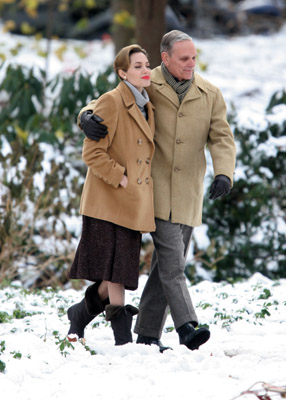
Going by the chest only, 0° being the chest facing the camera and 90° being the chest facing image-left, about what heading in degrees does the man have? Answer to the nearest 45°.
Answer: approximately 315°

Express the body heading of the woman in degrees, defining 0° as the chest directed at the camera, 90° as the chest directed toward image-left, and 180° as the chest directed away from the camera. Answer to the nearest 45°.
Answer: approximately 315°

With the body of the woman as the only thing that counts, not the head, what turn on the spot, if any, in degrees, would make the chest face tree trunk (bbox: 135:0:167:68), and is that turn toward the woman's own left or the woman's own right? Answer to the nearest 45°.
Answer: approximately 135° to the woman's own left

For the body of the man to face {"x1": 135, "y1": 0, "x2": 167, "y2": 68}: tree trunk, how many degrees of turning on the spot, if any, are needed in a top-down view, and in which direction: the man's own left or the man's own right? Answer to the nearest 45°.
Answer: approximately 135° to the man's own left

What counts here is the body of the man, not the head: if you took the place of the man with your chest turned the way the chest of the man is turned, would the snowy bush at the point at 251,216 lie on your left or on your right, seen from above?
on your left

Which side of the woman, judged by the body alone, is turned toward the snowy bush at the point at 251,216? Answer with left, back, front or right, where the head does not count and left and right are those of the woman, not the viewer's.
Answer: left
